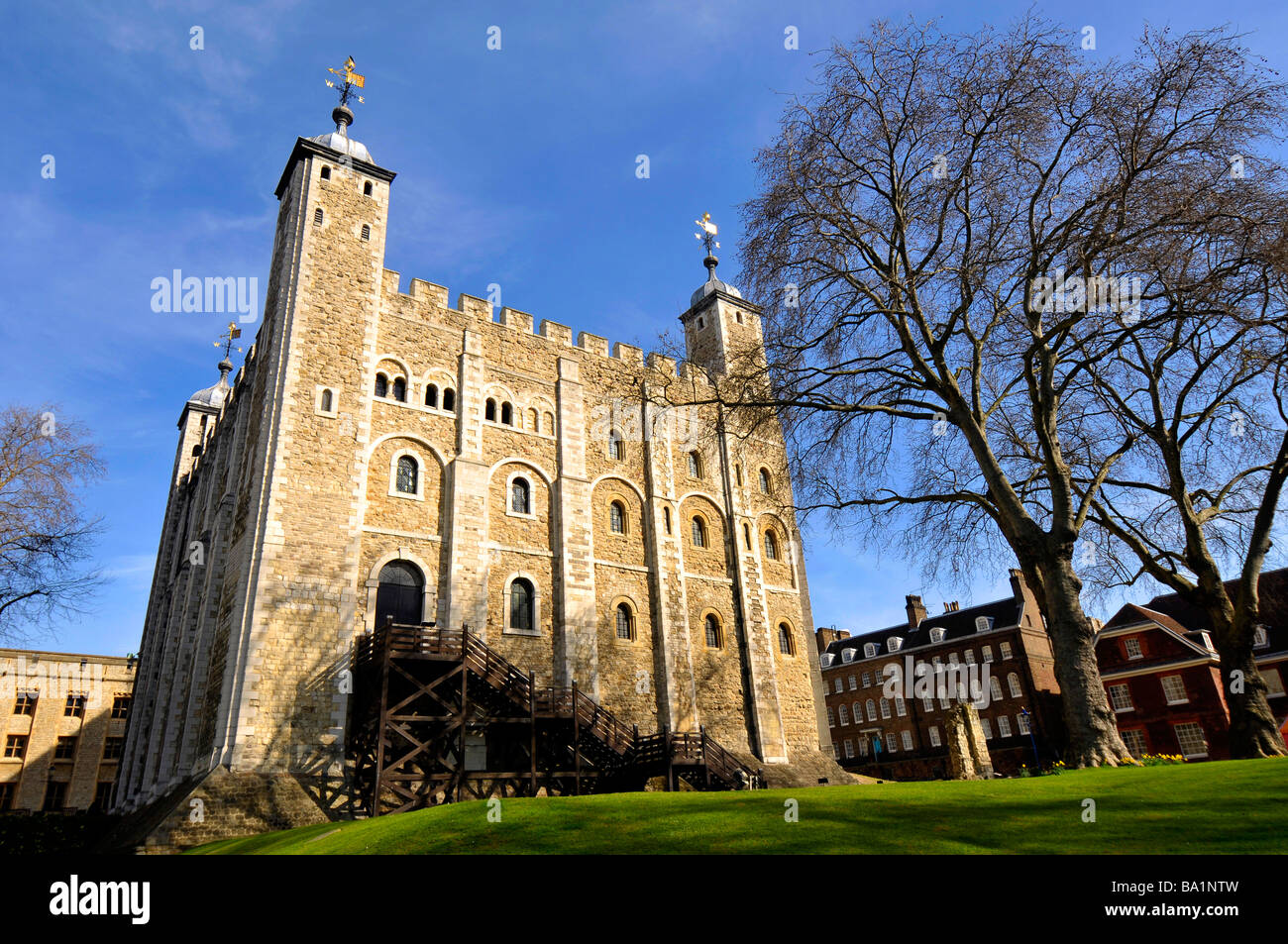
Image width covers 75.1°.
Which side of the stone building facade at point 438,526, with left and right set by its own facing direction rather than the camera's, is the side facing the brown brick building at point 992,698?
left

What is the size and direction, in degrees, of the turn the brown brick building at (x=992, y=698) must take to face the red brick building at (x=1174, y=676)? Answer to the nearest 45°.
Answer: approximately 90° to its left

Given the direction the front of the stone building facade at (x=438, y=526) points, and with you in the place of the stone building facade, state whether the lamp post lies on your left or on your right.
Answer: on your left

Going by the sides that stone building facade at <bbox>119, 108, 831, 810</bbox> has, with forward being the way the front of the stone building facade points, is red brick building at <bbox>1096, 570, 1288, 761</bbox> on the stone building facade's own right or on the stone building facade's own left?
on the stone building facade's own left
